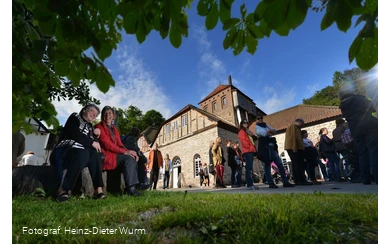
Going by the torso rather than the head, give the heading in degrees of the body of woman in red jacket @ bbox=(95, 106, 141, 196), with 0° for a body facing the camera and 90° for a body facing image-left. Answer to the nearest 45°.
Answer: approximately 315°

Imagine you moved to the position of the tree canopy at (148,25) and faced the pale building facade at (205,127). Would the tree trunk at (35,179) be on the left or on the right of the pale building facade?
left

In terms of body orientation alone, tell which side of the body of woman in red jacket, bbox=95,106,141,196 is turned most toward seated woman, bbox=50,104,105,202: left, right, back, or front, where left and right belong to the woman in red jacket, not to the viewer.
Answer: right

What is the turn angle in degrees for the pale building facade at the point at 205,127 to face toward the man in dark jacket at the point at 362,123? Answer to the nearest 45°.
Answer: approximately 45° to its left

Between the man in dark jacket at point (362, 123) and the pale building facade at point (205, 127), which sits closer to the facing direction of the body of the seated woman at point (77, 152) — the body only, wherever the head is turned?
the man in dark jacket

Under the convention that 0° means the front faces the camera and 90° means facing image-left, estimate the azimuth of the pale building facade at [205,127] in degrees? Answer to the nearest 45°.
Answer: approximately 45°
